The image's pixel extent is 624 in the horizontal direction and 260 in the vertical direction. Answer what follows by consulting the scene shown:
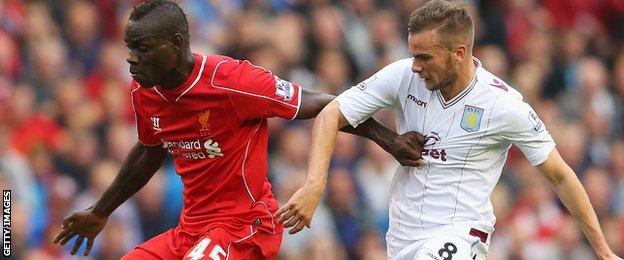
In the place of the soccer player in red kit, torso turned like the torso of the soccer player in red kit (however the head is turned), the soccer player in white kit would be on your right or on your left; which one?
on your left

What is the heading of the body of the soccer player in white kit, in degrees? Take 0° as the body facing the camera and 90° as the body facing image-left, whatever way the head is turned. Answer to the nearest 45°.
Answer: approximately 45°

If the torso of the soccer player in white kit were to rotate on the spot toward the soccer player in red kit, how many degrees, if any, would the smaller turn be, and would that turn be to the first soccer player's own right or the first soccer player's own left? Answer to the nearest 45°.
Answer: approximately 45° to the first soccer player's own right
